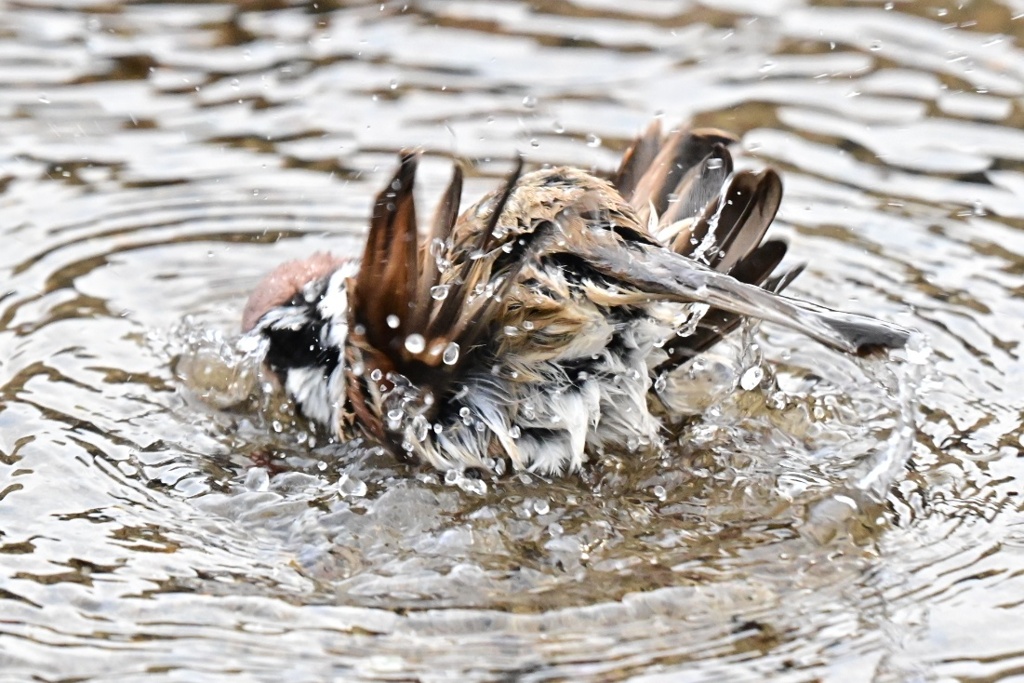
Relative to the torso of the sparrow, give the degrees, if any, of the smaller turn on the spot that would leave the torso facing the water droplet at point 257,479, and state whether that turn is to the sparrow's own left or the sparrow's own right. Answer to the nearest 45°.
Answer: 0° — it already faces it

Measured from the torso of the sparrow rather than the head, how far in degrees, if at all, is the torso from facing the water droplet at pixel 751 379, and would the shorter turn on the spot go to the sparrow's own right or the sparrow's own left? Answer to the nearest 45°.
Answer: approximately 135° to the sparrow's own right

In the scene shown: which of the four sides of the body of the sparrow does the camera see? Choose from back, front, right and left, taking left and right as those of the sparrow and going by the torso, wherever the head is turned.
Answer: left

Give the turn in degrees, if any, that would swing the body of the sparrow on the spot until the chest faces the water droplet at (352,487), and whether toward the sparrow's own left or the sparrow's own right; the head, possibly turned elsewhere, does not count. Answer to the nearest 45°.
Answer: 0° — it already faces it
